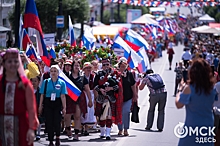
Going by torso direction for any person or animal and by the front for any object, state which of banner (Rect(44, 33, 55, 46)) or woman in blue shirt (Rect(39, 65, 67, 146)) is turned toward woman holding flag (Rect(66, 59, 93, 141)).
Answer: the banner

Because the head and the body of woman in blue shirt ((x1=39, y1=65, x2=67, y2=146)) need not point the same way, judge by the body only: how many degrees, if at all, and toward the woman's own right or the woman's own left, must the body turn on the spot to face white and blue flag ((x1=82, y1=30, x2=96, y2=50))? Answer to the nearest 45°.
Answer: approximately 180°

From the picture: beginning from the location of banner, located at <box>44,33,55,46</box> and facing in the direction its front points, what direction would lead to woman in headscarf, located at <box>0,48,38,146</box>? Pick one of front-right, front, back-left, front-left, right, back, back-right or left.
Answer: front

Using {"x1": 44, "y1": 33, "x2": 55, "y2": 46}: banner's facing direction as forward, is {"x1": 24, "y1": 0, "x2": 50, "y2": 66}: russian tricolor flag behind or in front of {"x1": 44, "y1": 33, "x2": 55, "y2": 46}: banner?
in front

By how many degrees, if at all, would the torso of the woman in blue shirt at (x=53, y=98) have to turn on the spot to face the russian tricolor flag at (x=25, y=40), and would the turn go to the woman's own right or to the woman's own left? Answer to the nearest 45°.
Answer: approximately 180°

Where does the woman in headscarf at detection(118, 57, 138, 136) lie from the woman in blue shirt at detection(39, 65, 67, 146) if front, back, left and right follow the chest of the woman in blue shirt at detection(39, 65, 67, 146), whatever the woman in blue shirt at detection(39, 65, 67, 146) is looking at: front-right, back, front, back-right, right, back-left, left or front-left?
back-left

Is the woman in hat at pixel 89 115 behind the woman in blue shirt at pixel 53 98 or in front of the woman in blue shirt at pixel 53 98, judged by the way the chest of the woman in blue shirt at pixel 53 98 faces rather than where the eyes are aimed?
behind

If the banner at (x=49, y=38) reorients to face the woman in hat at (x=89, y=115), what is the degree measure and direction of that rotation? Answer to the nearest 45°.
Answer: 0° — it already faces them

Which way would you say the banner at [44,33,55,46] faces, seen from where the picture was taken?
facing the viewer

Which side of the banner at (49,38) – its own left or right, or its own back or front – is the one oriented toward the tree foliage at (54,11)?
back

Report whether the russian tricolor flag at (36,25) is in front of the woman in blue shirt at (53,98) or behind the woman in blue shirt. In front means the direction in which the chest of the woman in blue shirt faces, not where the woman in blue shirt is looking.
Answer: behind

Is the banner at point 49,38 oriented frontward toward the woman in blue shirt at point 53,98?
yes

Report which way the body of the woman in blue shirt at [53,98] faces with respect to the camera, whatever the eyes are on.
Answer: toward the camera

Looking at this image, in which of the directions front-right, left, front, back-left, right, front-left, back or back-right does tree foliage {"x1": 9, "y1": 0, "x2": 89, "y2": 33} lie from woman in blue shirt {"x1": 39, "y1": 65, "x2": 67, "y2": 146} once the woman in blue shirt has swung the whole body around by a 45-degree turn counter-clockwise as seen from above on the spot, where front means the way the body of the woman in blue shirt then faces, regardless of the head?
back-left
